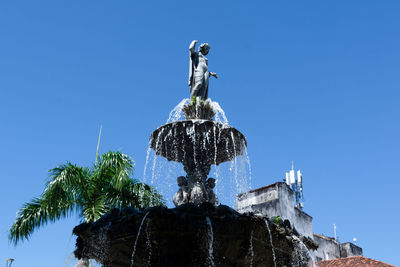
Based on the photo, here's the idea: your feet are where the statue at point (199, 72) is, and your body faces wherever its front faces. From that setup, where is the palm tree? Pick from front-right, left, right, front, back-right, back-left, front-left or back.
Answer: back

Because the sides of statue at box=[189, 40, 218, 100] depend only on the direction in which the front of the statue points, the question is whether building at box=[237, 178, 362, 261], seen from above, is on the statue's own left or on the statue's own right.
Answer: on the statue's own left

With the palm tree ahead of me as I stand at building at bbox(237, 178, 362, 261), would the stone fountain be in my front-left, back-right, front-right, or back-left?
front-left

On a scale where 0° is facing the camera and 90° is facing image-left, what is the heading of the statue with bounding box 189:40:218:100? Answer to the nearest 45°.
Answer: approximately 315°

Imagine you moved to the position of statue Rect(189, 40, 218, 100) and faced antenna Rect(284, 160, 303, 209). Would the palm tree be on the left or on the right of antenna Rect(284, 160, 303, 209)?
left

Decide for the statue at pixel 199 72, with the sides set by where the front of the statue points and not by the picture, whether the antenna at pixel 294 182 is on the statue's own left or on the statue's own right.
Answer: on the statue's own left
